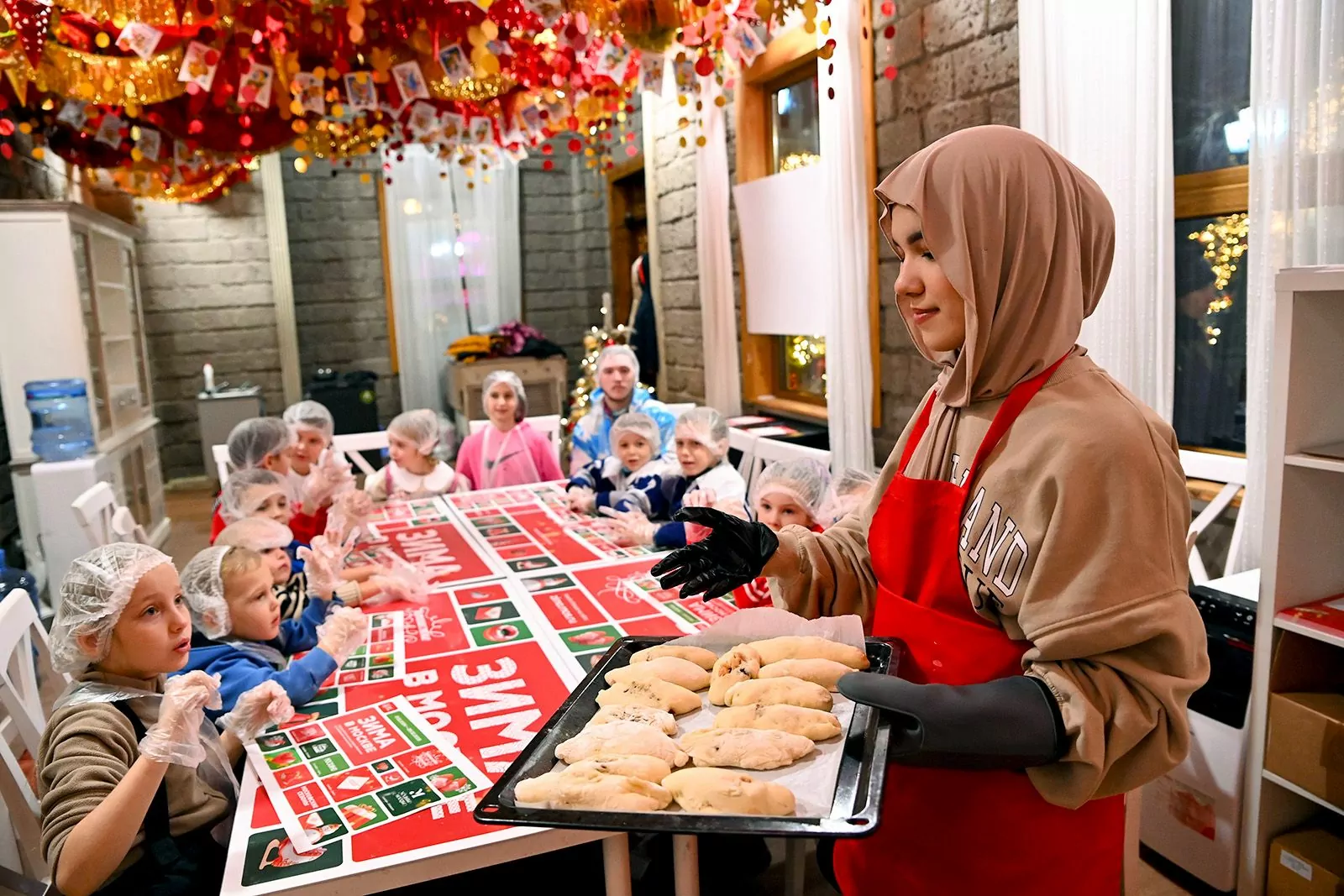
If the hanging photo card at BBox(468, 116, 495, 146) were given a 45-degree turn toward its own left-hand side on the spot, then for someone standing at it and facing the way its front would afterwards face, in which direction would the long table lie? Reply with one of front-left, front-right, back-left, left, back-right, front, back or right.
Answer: front-right

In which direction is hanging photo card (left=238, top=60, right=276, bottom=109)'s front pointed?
toward the camera

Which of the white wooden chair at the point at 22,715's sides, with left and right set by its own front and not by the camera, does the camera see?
right

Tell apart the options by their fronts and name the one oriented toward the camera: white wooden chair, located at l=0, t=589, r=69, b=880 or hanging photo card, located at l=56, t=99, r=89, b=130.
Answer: the hanging photo card

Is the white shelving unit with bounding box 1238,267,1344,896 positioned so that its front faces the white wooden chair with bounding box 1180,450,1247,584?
no

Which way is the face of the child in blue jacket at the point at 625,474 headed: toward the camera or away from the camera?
toward the camera

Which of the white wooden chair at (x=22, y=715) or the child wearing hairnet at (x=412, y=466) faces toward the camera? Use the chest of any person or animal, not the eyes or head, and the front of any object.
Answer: the child wearing hairnet

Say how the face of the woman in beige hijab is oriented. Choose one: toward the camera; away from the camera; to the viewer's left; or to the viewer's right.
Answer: to the viewer's left

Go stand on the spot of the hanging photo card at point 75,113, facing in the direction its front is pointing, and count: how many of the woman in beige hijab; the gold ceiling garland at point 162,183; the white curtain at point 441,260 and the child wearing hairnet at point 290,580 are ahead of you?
2

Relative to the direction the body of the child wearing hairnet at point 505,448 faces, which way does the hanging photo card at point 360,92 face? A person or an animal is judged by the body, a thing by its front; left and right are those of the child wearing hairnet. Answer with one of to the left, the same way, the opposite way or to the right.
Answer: the same way

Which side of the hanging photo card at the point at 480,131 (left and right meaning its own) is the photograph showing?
front

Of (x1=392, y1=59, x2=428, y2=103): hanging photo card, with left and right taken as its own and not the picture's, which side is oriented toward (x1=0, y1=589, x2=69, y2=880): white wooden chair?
front

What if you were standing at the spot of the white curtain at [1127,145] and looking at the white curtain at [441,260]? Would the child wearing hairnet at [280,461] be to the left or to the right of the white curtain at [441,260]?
left

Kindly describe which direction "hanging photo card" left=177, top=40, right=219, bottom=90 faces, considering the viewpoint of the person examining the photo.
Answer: facing the viewer

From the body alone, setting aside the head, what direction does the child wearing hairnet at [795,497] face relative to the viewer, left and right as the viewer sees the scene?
facing the viewer and to the left of the viewer

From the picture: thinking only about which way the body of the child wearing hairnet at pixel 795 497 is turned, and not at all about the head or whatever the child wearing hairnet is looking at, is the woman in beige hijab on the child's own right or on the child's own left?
on the child's own left

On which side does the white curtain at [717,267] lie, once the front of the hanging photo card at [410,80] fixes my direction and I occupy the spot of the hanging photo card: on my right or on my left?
on my left

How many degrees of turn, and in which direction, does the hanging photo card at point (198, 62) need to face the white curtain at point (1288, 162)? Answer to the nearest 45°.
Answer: approximately 45° to its left

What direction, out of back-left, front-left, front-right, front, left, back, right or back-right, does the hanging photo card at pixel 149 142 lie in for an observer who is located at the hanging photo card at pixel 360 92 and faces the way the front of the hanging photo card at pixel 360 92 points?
back-right

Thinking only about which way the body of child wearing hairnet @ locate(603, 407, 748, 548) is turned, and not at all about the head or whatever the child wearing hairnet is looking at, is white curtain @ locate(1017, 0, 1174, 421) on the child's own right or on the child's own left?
on the child's own left
